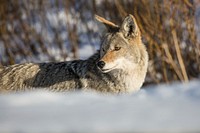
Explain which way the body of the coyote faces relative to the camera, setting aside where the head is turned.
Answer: to the viewer's right
